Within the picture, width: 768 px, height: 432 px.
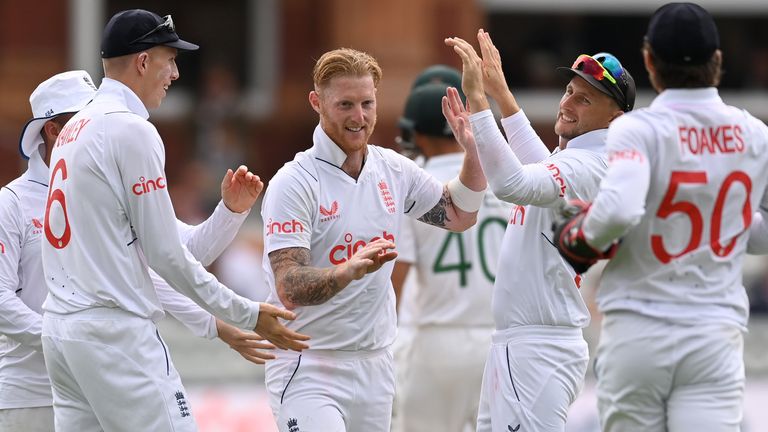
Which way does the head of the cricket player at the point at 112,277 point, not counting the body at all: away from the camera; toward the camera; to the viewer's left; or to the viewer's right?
to the viewer's right

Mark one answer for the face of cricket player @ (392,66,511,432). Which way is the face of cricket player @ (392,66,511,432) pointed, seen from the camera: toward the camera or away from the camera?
away from the camera

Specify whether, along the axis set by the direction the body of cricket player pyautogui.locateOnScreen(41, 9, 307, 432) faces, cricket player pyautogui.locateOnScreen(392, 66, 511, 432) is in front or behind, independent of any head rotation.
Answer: in front

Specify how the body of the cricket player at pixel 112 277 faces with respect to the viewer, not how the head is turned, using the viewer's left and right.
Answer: facing away from the viewer and to the right of the viewer

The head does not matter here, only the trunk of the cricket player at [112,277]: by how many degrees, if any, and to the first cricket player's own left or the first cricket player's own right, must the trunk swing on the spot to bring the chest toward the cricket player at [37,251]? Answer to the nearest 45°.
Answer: approximately 90° to the first cricket player's own left

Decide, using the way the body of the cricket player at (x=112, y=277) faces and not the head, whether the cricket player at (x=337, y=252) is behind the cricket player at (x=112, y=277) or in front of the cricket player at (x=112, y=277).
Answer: in front

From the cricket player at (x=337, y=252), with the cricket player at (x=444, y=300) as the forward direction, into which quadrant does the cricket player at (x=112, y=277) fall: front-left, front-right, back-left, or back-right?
back-left

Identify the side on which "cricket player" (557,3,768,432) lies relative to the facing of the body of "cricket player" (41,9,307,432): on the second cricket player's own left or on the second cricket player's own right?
on the second cricket player's own right
